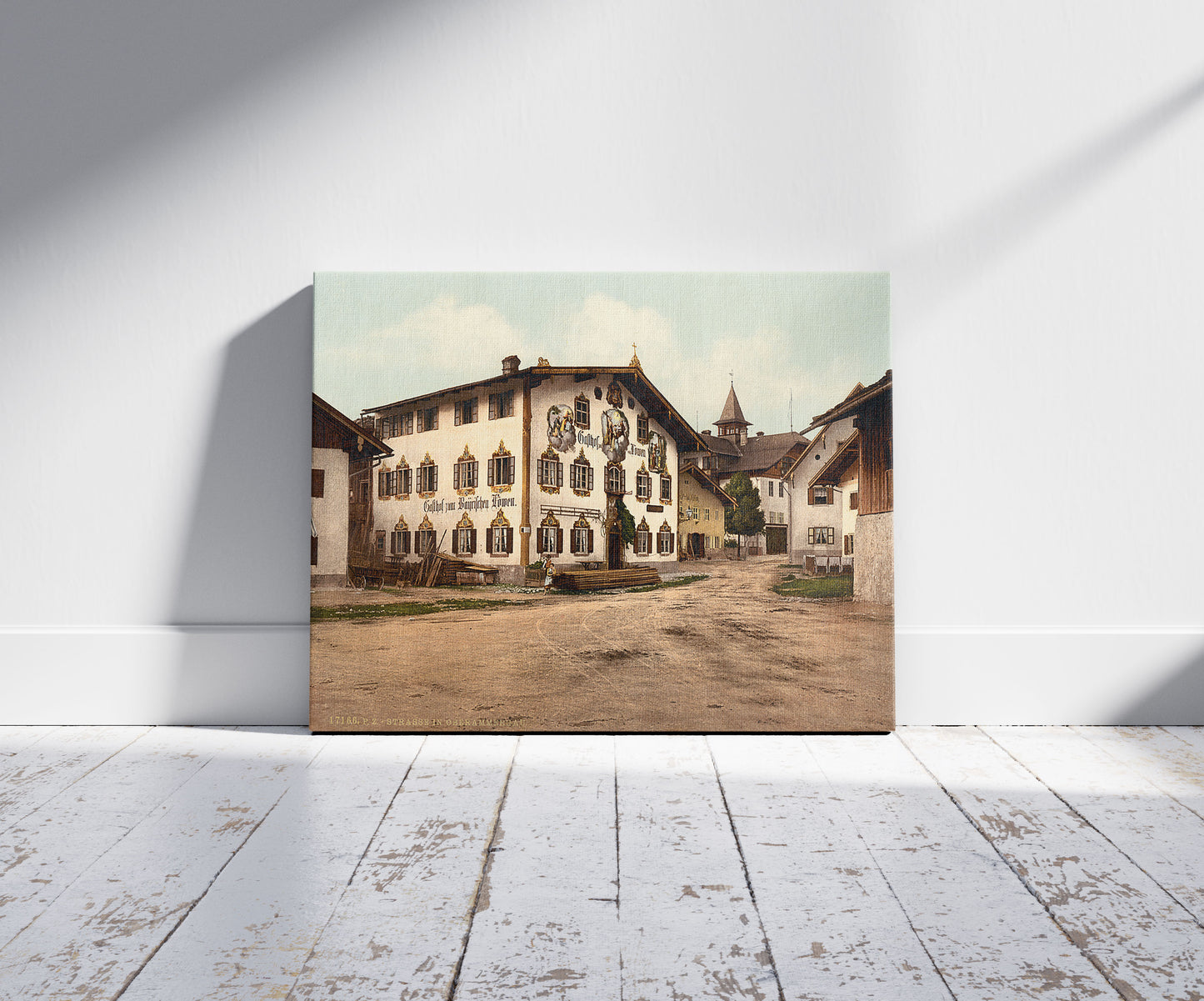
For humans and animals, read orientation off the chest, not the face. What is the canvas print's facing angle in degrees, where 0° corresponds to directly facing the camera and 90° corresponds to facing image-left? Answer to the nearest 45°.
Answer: approximately 0°
